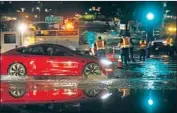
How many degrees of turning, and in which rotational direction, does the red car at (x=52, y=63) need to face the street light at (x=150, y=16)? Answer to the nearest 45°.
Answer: approximately 45° to its left

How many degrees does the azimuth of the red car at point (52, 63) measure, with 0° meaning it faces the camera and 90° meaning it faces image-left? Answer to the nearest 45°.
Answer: approximately 270°

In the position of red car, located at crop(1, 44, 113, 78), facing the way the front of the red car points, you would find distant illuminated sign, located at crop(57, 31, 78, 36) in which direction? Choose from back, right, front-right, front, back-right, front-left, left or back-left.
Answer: left

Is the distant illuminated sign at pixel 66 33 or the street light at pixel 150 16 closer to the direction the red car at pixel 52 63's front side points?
the street light

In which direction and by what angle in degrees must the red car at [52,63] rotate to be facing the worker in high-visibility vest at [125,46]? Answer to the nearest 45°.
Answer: approximately 45° to its left
